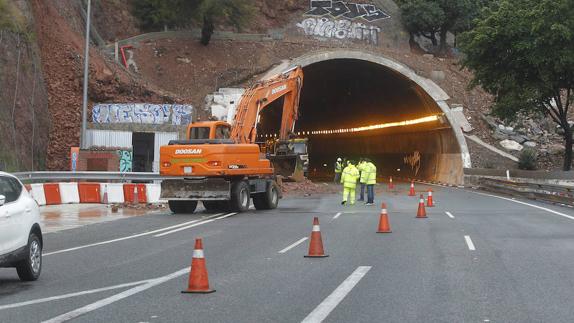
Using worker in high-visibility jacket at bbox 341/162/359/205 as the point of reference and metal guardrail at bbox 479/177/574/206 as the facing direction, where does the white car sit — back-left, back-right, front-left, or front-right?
back-right

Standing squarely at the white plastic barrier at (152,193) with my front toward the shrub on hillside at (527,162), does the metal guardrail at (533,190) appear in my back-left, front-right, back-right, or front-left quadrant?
front-right

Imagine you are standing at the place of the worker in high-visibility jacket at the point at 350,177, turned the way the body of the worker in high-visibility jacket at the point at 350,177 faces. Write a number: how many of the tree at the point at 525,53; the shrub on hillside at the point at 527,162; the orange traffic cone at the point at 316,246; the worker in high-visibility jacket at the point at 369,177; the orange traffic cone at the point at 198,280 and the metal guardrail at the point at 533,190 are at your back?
2

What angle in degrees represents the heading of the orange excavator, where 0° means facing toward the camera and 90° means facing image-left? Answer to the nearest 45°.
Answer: approximately 225°

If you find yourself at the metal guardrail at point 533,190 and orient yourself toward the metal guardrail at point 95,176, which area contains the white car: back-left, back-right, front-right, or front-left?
front-left

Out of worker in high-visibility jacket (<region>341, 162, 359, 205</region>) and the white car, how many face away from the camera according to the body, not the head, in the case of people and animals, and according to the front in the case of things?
1

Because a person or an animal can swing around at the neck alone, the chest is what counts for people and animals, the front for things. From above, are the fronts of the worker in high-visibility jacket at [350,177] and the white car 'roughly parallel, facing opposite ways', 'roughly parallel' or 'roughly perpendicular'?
roughly parallel, facing opposite ways
